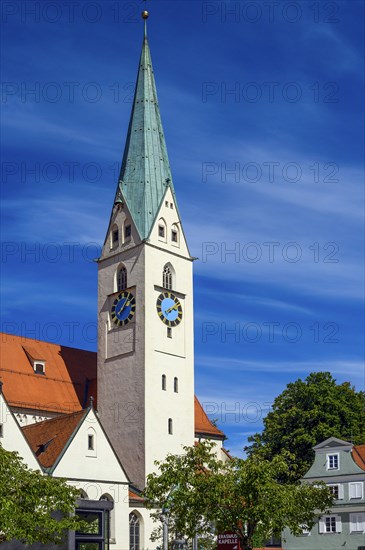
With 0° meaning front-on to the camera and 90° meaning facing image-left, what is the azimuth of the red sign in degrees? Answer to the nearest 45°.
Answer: approximately 0°

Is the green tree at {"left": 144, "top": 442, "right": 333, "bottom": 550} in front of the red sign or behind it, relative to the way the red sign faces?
behind

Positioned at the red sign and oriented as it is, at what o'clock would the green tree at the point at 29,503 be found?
The green tree is roughly at 2 o'clock from the red sign.
